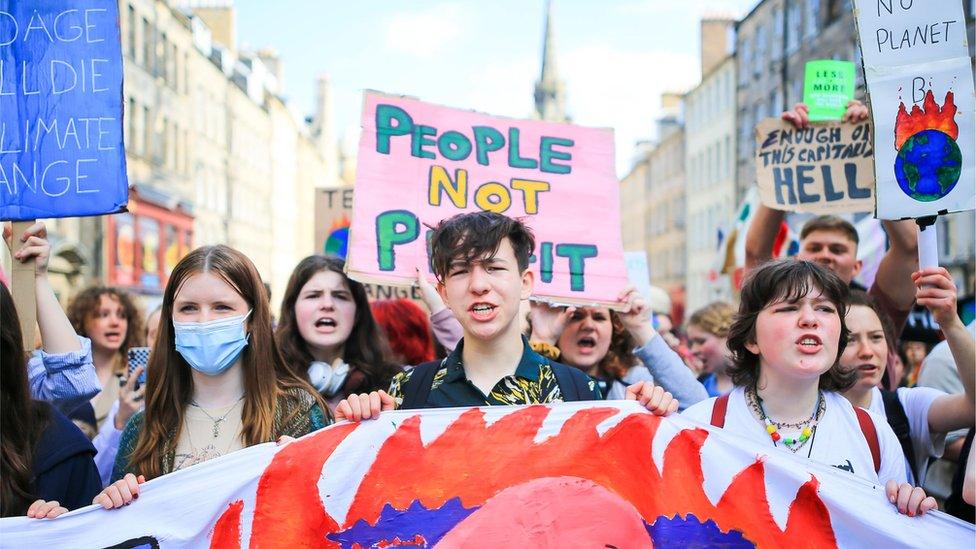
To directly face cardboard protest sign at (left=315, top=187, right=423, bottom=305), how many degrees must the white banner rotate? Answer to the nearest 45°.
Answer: approximately 180°

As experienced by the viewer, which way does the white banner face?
facing the viewer

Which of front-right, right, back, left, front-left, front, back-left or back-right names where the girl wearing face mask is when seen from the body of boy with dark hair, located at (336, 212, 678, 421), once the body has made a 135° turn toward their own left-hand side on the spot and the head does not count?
back-left

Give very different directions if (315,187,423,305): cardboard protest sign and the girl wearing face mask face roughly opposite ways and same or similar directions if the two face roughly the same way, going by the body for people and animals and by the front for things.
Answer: same or similar directions

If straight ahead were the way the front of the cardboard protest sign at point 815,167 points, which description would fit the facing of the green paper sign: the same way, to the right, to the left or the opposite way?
the same way

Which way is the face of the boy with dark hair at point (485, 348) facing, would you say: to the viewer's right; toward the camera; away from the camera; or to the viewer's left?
toward the camera

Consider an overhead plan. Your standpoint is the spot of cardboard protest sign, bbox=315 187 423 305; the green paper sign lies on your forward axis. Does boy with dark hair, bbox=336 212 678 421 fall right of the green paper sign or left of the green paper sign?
right

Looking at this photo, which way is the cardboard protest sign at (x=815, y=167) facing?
toward the camera

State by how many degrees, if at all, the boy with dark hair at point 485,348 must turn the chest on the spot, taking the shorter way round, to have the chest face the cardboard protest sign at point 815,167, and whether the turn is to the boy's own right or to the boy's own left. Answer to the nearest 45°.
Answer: approximately 135° to the boy's own left

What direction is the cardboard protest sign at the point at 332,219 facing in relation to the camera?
toward the camera

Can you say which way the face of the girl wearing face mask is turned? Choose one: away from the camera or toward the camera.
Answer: toward the camera

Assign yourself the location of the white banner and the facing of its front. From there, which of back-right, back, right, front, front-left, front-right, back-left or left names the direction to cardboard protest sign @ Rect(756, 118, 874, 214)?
back-left

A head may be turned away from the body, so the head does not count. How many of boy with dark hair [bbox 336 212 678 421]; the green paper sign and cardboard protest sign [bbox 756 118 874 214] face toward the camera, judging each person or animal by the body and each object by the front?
3
